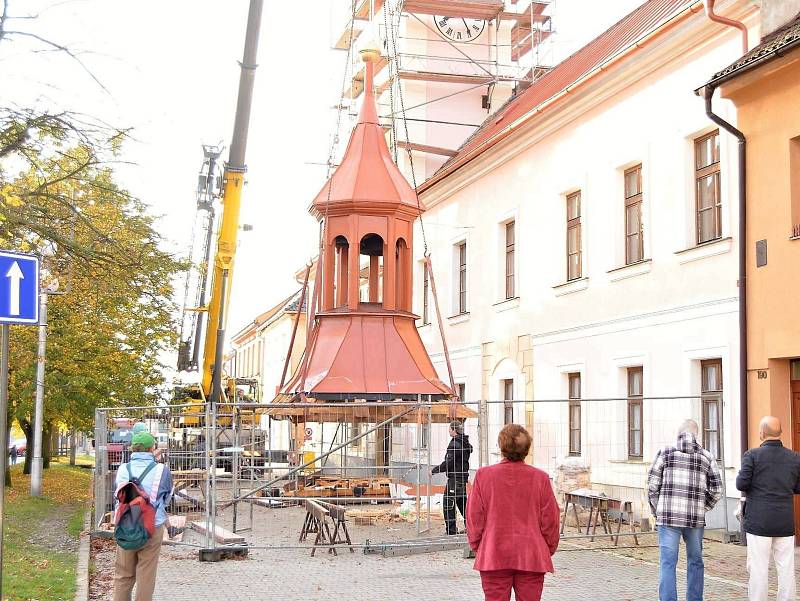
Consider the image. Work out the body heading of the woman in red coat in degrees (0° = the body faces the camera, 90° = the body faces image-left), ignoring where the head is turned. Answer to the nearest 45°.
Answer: approximately 180°

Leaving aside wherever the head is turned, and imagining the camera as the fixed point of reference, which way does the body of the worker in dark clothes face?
to the viewer's left

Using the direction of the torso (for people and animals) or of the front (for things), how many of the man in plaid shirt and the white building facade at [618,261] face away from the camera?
1

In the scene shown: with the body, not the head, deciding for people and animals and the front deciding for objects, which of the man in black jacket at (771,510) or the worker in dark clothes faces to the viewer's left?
the worker in dark clothes

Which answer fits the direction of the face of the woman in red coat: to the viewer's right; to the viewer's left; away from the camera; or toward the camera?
away from the camera

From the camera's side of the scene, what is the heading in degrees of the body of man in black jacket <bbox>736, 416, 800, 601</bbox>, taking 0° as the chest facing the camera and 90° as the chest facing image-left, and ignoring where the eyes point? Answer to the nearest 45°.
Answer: approximately 180°

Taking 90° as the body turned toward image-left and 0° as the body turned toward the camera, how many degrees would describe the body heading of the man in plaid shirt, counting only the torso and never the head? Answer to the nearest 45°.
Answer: approximately 180°

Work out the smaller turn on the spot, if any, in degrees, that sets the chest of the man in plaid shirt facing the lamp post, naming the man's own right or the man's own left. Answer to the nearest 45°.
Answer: approximately 45° to the man's own left
